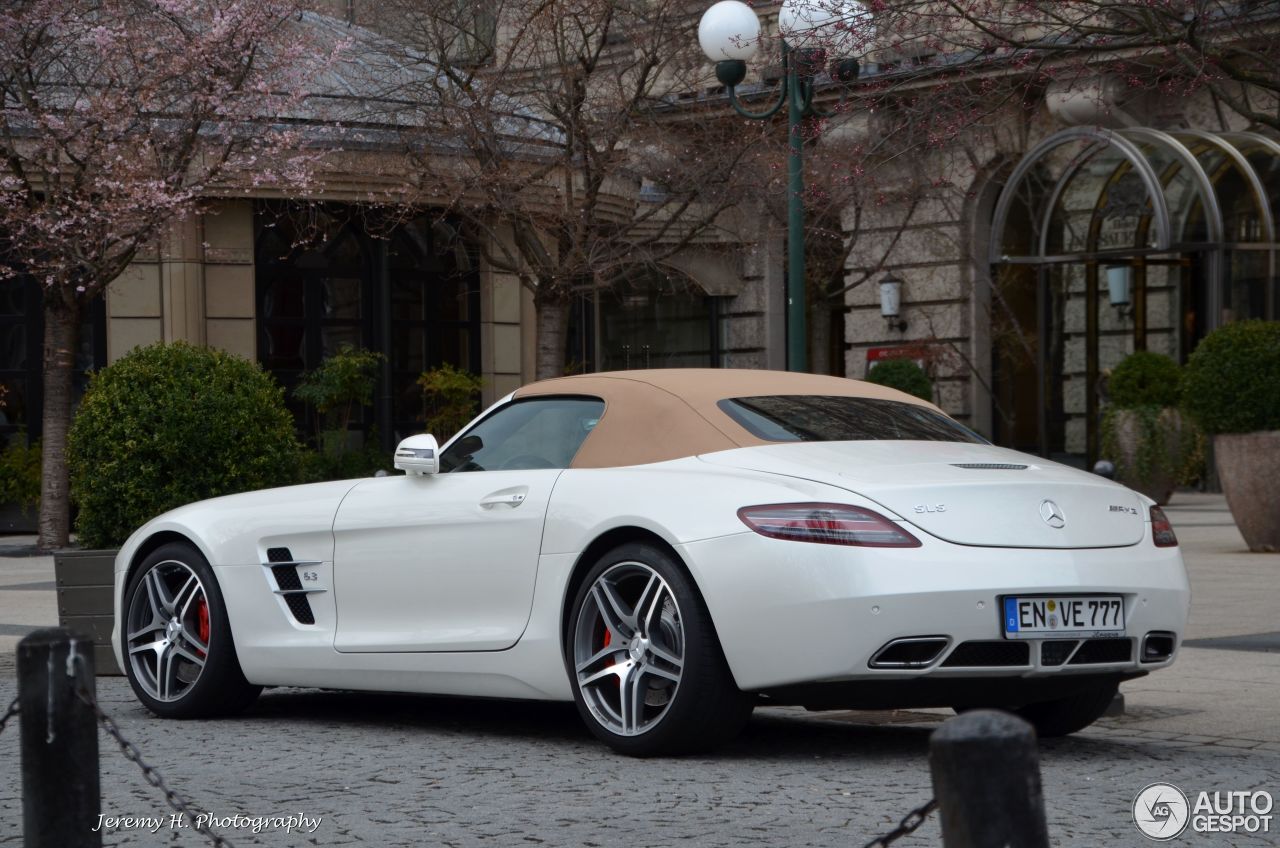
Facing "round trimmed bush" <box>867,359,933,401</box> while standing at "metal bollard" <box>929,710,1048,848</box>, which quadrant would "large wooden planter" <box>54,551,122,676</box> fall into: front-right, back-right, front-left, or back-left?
front-left

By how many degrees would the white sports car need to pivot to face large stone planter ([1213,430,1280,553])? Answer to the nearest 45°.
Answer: approximately 90° to its right

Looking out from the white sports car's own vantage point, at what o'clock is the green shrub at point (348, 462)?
The green shrub is roughly at 1 o'clock from the white sports car.

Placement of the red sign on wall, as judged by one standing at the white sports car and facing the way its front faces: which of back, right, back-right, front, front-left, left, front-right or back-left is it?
front-right

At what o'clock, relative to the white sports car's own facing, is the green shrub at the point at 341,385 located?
The green shrub is roughly at 1 o'clock from the white sports car.

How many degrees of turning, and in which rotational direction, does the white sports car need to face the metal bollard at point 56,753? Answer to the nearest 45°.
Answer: approximately 90° to its left

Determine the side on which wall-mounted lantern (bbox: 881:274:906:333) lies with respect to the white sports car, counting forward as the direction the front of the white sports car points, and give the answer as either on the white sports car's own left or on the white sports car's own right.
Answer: on the white sports car's own right

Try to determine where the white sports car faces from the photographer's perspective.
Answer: facing away from the viewer and to the left of the viewer

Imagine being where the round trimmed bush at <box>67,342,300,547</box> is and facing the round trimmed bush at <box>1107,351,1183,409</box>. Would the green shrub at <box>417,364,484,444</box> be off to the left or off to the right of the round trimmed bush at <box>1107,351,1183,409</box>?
left

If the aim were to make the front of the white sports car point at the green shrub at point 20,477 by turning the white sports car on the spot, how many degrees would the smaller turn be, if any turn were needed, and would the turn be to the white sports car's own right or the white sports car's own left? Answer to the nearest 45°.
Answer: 0° — it already faces it

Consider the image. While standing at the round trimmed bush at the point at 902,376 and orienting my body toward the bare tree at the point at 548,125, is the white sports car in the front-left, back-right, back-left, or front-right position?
front-left

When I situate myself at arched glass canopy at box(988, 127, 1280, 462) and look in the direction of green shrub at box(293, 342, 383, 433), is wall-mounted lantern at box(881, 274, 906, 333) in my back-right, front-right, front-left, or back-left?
front-right

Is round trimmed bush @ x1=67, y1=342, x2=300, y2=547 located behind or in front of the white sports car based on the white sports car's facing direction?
in front

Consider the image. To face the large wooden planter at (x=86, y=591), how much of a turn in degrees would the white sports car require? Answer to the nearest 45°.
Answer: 0° — it already faces it

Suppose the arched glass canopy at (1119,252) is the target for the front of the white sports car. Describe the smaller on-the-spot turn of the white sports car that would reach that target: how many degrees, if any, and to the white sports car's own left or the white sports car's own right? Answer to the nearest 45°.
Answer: approximately 45° to the white sports car's own right

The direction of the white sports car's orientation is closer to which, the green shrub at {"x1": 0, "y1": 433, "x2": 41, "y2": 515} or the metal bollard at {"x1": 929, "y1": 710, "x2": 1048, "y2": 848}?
the green shrub

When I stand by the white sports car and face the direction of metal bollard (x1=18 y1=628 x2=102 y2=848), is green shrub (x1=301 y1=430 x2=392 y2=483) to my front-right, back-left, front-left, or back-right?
back-right

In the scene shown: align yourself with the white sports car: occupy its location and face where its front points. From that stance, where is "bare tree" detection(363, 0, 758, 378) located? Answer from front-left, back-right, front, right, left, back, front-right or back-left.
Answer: front-right
